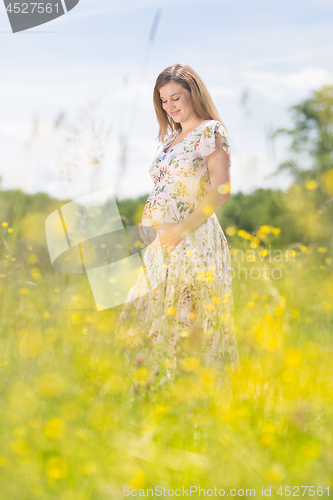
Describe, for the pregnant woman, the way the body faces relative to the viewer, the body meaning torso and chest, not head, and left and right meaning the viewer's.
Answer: facing the viewer and to the left of the viewer

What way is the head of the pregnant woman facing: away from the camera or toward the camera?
toward the camera
